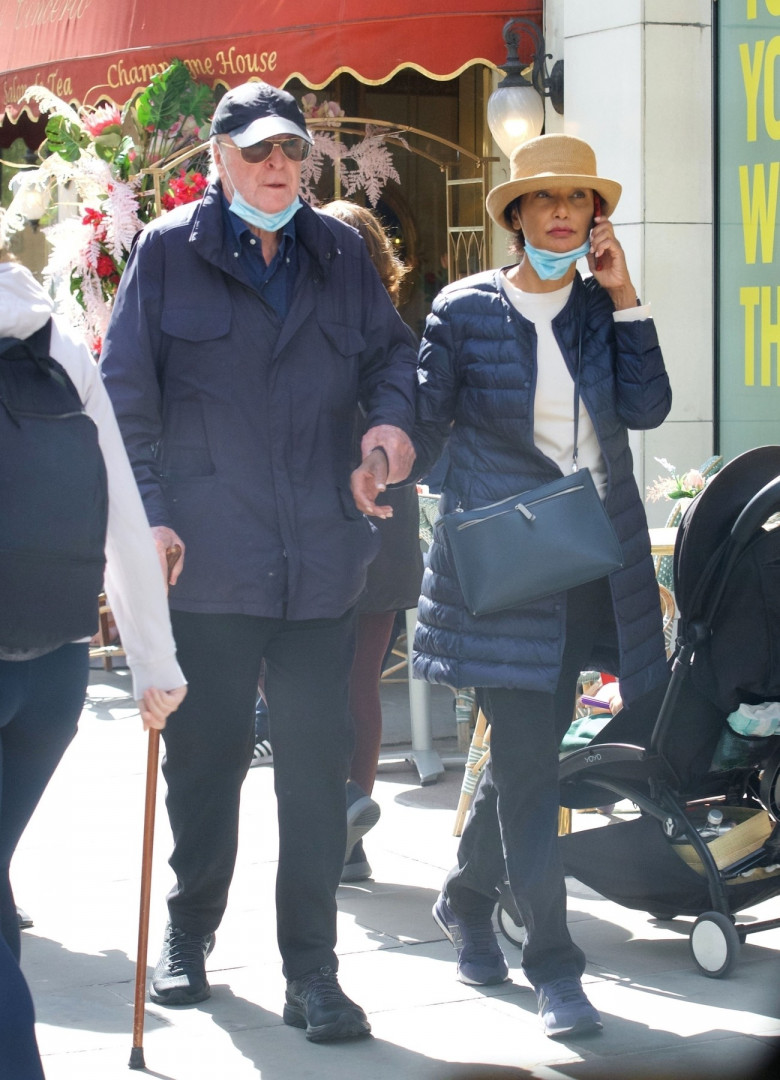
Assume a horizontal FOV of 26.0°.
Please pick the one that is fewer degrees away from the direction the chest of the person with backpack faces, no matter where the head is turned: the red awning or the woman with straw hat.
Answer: the red awning

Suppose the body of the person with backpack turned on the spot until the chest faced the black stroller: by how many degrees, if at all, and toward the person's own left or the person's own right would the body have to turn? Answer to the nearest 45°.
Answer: approximately 45° to the person's own right

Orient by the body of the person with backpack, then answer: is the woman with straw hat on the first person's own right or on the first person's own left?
on the first person's own right

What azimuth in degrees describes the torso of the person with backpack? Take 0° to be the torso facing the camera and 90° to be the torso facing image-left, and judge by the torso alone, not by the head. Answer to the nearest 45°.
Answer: approximately 180°

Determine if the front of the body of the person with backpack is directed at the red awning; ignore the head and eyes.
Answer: yes

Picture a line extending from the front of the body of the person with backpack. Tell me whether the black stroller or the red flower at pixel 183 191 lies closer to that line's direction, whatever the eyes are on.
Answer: the red flower

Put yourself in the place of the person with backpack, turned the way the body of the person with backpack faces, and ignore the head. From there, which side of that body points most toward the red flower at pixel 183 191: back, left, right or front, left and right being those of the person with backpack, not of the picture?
front

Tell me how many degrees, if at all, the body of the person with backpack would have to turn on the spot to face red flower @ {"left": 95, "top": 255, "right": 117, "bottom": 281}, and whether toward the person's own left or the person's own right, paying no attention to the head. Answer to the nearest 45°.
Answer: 0° — they already face it
